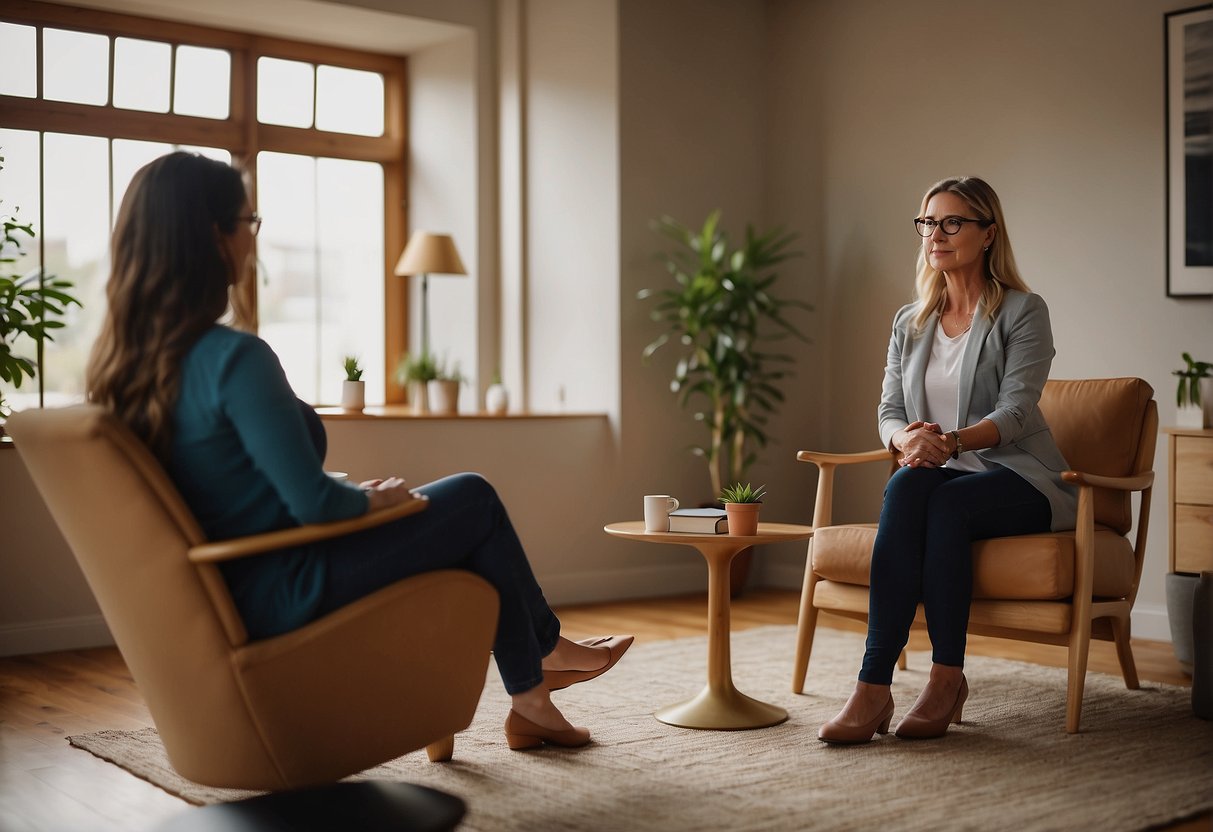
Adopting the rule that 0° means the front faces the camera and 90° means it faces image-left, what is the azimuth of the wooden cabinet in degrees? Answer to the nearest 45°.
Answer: approximately 0°

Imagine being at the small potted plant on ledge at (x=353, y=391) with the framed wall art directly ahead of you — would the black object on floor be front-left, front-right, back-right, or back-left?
front-right

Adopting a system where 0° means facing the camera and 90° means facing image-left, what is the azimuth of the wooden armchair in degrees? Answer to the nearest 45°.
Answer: approximately 45°

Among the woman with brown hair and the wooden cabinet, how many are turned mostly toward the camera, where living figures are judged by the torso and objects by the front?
1

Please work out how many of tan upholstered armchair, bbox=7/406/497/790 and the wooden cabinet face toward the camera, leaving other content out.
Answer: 1

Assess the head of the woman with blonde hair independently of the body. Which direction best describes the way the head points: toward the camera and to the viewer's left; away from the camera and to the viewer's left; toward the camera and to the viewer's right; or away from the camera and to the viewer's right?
toward the camera and to the viewer's left

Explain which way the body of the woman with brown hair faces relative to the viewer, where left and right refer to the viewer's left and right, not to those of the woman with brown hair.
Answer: facing away from the viewer and to the right of the viewer

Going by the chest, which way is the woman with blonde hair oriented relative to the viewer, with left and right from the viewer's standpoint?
facing the viewer and to the left of the viewer

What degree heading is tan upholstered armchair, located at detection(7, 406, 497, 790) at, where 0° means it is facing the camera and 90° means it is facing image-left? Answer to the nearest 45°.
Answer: approximately 225°

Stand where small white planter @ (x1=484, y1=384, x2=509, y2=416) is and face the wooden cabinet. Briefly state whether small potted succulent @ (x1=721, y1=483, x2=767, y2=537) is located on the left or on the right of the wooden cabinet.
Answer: right

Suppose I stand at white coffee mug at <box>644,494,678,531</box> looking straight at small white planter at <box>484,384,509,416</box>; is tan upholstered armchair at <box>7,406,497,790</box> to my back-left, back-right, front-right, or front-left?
back-left

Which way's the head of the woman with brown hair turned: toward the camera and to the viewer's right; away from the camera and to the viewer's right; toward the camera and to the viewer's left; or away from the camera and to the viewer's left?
away from the camera and to the viewer's right

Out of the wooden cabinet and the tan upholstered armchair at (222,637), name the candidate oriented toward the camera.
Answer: the wooden cabinet

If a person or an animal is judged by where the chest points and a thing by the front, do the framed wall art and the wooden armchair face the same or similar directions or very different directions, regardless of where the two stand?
same or similar directions
